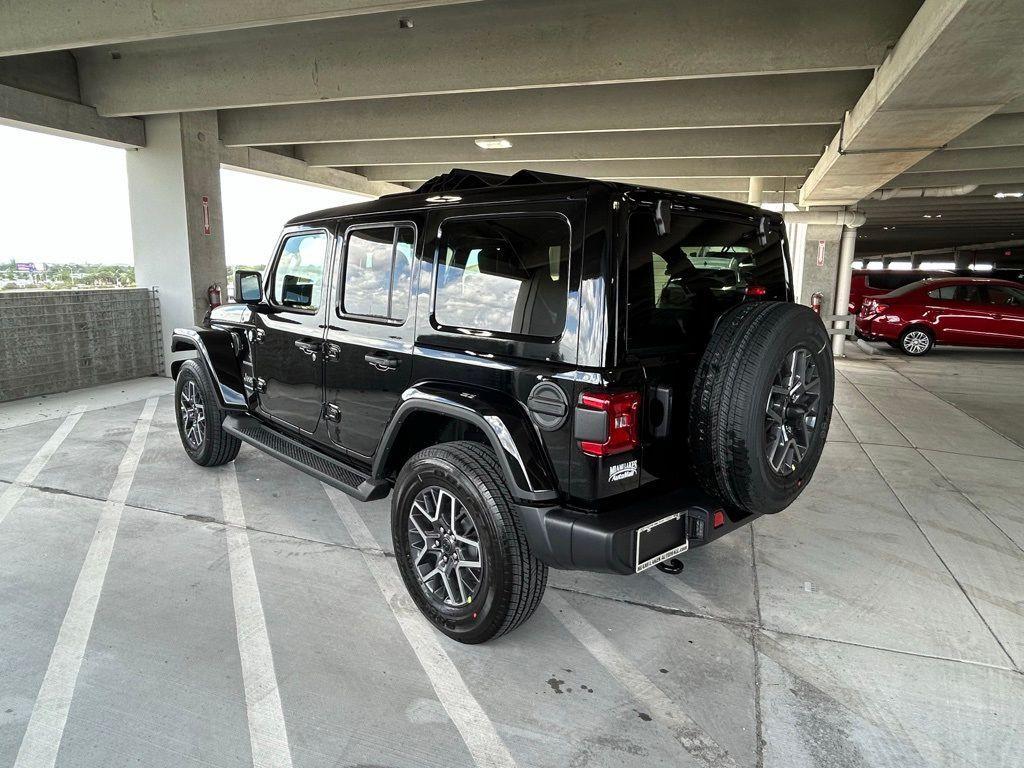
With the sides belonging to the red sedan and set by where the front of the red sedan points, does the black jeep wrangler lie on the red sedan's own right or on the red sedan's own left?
on the red sedan's own right

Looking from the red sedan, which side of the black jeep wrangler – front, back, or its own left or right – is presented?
right

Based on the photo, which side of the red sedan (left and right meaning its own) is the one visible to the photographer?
right

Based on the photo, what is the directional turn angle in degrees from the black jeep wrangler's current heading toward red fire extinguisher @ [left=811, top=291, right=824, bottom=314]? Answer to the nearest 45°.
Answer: approximately 90° to its right

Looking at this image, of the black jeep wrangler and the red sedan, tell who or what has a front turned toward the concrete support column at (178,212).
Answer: the black jeep wrangler

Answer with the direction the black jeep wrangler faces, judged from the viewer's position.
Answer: facing away from the viewer and to the left of the viewer

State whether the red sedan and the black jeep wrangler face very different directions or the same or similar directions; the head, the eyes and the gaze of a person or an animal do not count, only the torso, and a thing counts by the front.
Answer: very different directions

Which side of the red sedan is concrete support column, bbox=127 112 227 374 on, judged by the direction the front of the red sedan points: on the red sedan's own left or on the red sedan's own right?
on the red sedan's own right

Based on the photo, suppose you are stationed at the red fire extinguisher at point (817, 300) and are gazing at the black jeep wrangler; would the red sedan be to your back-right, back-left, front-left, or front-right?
back-left

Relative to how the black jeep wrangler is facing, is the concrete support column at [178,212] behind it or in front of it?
in front
